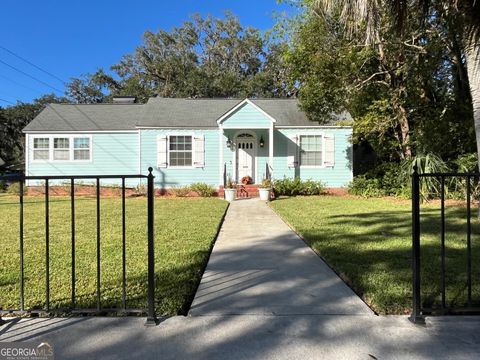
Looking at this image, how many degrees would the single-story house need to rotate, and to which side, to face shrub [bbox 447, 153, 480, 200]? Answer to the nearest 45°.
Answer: approximately 45° to its left

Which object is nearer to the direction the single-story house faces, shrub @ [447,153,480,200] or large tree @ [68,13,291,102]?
the shrub

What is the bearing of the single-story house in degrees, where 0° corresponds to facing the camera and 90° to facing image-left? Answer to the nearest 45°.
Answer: approximately 0°

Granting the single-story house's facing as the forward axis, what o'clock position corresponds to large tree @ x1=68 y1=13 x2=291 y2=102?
The large tree is roughly at 6 o'clock from the single-story house.

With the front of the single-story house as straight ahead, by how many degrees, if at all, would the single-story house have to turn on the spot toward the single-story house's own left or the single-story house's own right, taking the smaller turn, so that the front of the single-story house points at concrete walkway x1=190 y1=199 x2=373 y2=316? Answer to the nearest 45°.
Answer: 0° — it already faces it

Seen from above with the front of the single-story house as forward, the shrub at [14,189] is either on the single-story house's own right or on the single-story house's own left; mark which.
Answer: on the single-story house's own right

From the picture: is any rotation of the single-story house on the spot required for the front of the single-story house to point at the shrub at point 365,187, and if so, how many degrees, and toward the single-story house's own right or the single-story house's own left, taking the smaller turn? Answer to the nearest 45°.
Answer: approximately 90° to the single-story house's own left

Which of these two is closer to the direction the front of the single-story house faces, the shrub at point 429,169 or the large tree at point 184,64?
the shrub

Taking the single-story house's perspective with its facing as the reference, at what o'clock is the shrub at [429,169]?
The shrub is roughly at 10 o'clock from the single-story house.
